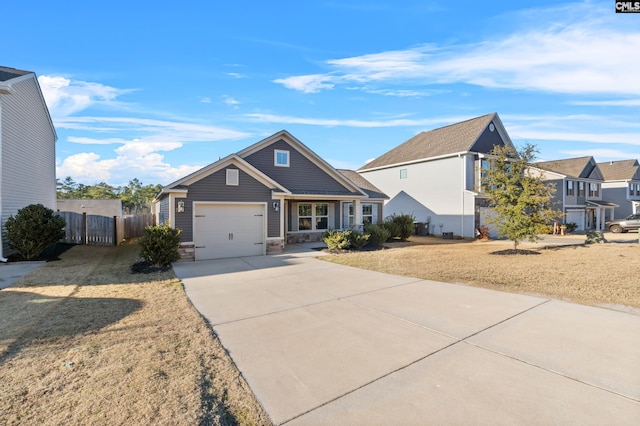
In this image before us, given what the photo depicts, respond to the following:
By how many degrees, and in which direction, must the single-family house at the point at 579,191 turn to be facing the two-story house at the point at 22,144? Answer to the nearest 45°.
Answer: approximately 90° to its right

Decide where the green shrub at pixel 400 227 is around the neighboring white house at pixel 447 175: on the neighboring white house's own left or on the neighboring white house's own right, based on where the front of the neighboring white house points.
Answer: on the neighboring white house's own right

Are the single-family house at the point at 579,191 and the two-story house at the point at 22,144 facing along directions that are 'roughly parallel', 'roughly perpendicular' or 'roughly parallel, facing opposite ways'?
roughly parallel

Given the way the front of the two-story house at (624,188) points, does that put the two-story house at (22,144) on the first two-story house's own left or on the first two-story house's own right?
on the first two-story house's own right

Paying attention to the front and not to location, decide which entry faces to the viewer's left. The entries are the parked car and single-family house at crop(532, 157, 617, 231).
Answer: the parked car

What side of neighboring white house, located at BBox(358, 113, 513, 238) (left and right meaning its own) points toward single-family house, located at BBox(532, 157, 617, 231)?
left

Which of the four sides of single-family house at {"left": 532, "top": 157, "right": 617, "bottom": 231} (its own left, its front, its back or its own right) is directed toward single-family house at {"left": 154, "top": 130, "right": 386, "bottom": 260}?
right

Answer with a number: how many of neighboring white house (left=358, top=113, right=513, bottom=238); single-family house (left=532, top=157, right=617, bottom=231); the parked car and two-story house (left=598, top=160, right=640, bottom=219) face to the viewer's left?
1

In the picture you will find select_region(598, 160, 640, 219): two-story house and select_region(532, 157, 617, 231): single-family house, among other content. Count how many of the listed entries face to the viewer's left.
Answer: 0

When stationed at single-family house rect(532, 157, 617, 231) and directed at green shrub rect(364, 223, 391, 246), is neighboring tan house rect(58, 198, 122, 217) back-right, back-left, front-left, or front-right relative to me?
front-right

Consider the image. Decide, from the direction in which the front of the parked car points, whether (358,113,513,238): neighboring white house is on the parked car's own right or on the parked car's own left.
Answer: on the parked car's own left

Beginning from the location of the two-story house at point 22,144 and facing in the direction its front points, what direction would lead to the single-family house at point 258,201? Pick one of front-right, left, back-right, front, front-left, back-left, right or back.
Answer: left

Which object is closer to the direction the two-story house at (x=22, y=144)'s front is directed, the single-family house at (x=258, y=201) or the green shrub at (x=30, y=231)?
the green shrub
